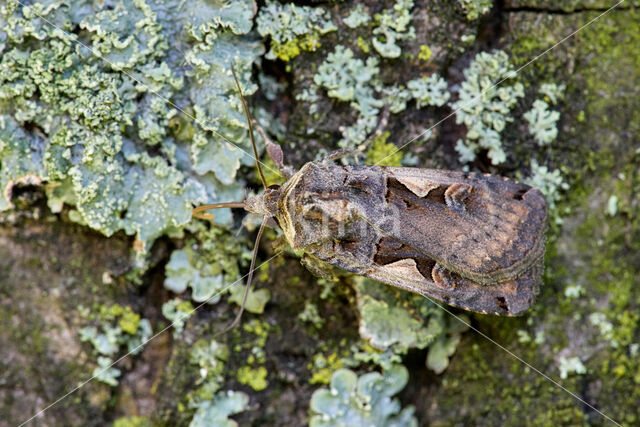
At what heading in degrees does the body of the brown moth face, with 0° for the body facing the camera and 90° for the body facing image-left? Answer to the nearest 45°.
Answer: approximately 90°

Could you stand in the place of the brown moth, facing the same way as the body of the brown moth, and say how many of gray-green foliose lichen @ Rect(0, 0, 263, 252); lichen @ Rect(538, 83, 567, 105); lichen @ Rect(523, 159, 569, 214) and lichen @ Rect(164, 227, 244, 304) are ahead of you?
2

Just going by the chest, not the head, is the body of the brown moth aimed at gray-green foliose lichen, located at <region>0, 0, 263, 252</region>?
yes

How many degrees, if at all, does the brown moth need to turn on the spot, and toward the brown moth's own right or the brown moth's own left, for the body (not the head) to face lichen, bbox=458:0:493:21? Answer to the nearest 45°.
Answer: approximately 90° to the brown moth's own right

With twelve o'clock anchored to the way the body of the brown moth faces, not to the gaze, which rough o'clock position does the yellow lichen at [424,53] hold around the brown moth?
The yellow lichen is roughly at 3 o'clock from the brown moth.

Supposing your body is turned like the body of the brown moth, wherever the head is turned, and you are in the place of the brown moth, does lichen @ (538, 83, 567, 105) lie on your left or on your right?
on your right
